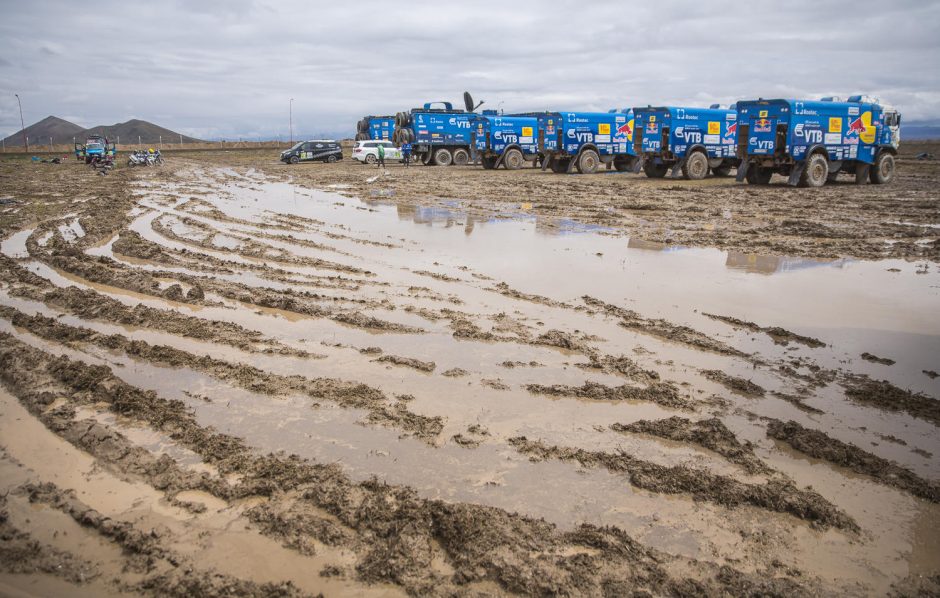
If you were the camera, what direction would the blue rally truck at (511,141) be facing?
facing away from the viewer and to the right of the viewer

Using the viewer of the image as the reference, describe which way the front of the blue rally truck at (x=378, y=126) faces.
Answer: facing to the right of the viewer

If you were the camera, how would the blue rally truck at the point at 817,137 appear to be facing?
facing away from the viewer and to the right of the viewer

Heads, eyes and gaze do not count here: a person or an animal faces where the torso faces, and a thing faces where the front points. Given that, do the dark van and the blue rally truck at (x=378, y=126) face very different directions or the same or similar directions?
very different directions

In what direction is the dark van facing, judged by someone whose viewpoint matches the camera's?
facing to the left of the viewer

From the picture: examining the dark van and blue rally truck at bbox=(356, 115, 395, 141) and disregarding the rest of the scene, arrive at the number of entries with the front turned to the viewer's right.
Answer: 1

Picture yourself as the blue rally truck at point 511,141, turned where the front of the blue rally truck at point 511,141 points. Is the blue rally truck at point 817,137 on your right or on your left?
on your right

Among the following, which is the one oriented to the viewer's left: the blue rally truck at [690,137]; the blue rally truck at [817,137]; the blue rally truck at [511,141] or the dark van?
the dark van

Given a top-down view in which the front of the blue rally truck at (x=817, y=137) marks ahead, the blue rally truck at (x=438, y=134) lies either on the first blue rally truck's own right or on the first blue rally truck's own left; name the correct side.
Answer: on the first blue rally truck's own left

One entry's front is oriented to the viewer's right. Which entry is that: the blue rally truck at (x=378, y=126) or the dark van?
the blue rally truck
